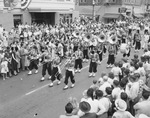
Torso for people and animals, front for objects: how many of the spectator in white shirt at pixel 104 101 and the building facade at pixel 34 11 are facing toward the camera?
1

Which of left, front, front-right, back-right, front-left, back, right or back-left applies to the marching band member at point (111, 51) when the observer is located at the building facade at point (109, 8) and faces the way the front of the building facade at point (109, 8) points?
front

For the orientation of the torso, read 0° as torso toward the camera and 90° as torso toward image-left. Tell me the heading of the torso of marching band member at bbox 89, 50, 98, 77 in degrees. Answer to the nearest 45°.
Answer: approximately 45°

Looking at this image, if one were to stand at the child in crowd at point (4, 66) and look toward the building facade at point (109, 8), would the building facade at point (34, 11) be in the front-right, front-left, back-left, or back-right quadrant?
front-left

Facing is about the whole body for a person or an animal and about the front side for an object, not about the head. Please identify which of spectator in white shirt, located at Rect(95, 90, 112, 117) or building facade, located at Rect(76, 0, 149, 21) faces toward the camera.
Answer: the building facade

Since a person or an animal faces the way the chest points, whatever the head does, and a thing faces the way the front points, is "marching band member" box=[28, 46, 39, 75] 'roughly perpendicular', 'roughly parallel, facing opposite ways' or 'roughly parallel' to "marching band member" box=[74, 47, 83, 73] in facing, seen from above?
roughly parallel

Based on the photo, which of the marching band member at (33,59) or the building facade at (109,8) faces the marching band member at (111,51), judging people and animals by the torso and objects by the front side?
the building facade

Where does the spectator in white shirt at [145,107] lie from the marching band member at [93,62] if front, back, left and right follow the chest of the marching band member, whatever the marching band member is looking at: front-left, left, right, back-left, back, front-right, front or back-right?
front-left

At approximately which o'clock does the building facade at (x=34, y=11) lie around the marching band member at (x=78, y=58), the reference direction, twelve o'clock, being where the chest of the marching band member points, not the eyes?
The building facade is roughly at 4 o'clock from the marching band member.

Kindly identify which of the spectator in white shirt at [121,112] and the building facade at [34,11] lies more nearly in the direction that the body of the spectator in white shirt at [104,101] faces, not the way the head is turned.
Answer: the building facade

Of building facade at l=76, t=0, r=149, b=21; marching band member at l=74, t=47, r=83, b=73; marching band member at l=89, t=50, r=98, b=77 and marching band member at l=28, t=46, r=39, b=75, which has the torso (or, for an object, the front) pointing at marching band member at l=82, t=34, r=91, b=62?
the building facade

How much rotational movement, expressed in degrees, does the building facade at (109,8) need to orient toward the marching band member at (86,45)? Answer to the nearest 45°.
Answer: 0° — it already faces them

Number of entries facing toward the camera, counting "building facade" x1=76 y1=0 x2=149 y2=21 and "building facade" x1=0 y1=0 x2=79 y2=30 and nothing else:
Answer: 2

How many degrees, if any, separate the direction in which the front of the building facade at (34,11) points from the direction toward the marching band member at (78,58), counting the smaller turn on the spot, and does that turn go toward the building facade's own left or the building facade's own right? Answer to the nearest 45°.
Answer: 0° — it already faces them

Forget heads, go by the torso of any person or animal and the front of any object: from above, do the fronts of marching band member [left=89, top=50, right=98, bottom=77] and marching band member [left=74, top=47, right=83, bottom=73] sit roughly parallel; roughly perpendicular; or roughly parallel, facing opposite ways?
roughly parallel

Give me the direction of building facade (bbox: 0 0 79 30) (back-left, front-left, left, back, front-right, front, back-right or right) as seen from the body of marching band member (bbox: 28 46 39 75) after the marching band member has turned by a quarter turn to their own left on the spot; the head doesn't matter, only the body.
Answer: back-left

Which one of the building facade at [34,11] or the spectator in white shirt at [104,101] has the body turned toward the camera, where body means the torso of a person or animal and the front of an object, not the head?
the building facade

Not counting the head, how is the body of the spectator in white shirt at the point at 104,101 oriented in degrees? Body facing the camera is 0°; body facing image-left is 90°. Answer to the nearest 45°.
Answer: approximately 135°

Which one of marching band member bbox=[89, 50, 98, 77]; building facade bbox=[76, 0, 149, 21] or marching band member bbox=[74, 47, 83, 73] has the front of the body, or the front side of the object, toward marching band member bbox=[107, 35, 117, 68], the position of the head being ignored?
the building facade

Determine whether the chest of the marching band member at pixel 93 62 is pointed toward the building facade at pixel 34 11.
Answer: no

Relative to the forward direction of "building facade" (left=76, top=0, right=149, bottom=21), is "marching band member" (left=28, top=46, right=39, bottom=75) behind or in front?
in front

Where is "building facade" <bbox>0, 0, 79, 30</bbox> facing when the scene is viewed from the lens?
facing the viewer
